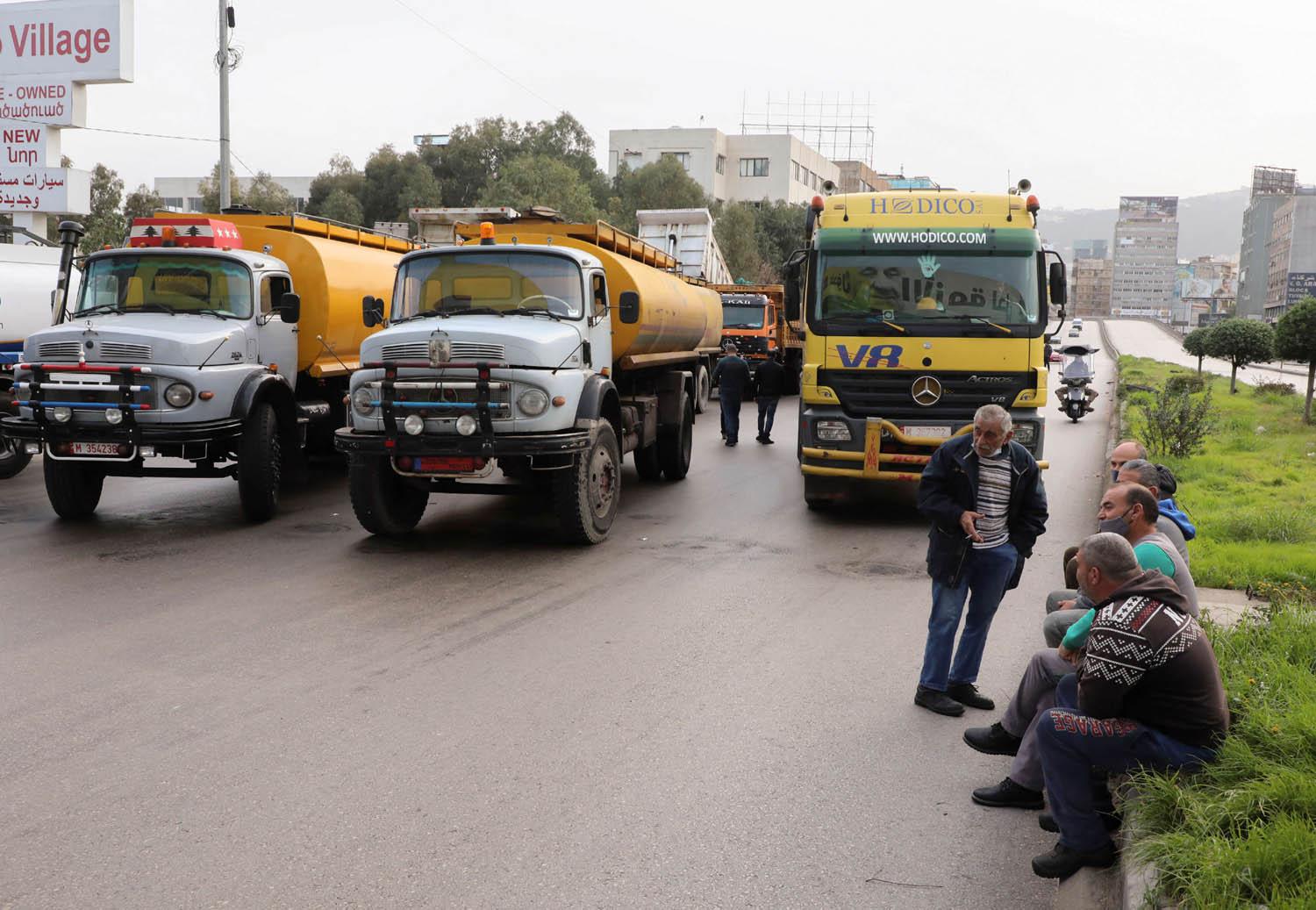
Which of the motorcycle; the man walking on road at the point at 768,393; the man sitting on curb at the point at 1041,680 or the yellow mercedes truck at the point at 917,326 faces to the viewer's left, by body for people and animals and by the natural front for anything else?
the man sitting on curb

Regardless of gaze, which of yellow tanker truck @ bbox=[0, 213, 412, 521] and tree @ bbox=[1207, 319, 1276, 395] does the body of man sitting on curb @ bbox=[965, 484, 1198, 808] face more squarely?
the yellow tanker truck

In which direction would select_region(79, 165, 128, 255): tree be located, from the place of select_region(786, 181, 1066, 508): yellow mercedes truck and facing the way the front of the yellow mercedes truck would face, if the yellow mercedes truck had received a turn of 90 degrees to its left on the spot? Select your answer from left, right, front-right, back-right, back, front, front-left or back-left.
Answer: back-left

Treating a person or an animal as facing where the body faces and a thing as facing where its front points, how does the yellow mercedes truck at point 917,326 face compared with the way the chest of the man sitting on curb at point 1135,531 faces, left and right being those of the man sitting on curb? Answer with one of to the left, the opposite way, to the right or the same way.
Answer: to the left

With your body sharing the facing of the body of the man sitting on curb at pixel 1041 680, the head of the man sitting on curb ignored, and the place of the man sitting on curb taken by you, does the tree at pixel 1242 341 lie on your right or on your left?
on your right

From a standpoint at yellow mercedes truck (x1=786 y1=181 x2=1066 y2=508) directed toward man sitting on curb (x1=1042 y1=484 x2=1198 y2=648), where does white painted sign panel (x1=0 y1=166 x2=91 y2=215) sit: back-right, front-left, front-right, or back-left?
back-right

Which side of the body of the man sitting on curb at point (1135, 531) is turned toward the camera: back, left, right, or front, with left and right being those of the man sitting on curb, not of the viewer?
left

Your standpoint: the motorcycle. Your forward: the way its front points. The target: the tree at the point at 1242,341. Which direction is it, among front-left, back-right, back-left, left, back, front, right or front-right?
back-left

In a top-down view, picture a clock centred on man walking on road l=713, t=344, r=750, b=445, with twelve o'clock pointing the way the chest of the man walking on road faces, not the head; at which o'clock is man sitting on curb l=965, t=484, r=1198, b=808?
The man sitting on curb is roughly at 6 o'clock from the man walking on road.
